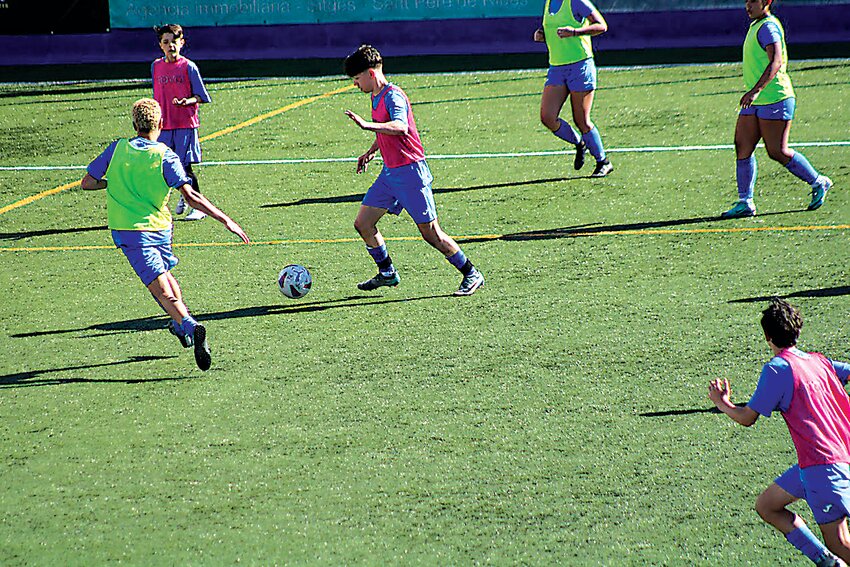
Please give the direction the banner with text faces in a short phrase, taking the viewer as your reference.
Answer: facing the viewer

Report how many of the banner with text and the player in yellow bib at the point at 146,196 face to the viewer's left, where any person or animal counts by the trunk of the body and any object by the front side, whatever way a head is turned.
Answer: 0

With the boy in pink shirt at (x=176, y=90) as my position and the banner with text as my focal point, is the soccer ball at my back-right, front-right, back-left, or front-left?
back-right

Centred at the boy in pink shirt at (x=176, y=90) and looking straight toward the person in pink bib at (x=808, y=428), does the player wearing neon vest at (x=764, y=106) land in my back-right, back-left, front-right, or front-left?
front-left

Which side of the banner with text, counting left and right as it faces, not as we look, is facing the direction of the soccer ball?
front

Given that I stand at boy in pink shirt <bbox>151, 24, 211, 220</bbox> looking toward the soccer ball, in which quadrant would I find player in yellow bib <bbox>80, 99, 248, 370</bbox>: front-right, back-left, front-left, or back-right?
front-right

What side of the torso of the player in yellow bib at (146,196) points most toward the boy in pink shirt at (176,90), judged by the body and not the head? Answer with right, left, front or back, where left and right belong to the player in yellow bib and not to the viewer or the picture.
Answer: front

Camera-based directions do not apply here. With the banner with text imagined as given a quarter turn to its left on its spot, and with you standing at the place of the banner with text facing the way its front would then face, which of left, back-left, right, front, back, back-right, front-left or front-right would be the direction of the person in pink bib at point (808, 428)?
right

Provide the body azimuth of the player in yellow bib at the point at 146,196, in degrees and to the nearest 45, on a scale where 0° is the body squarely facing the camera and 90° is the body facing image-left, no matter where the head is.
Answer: approximately 180°

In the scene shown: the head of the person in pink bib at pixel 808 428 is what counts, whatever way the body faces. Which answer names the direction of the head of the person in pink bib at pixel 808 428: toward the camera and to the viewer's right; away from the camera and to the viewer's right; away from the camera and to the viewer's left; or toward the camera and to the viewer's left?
away from the camera and to the viewer's left

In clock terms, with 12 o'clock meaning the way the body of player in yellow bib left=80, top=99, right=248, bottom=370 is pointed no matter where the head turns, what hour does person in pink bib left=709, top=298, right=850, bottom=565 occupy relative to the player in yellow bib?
The person in pink bib is roughly at 5 o'clock from the player in yellow bib.

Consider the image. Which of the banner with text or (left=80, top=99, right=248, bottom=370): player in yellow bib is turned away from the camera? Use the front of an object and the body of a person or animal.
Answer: the player in yellow bib
